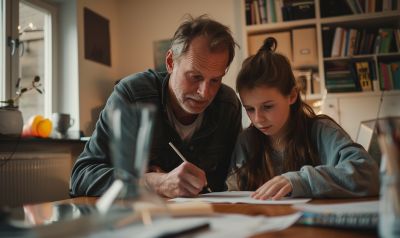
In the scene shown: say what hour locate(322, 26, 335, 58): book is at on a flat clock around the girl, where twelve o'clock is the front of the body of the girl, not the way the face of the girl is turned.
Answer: The book is roughly at 5 o'clock from the girl.

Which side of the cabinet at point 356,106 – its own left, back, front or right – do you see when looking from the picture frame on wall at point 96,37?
right

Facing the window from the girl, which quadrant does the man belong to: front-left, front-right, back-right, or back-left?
front-left

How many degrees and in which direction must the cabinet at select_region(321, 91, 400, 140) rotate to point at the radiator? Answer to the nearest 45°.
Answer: approximately 45° to its right

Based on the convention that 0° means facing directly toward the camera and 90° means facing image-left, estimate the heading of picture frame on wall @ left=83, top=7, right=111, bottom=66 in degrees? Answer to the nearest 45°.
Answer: approximately 315°

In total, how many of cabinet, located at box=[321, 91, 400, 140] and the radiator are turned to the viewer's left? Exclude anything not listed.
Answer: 0

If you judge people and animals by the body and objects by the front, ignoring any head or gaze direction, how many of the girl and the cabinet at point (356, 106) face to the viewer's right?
0

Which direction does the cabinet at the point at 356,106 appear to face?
toward the camera

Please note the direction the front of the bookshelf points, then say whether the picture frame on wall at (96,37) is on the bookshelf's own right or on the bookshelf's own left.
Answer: on the bookshelf's own right

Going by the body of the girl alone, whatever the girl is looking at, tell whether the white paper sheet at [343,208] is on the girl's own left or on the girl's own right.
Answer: on the girl's own left

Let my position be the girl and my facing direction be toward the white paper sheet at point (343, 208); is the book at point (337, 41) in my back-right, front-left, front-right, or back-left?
back-left

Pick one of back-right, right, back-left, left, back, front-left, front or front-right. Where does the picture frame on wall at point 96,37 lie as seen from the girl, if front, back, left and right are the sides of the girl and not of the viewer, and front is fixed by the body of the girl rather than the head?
right

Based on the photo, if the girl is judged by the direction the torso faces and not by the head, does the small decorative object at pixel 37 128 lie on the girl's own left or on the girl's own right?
on the girl's own right

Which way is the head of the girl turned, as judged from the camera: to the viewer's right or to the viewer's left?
to the viewer's left

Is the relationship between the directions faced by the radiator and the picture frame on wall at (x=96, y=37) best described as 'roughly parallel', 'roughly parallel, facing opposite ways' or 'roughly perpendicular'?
roughly parallel
